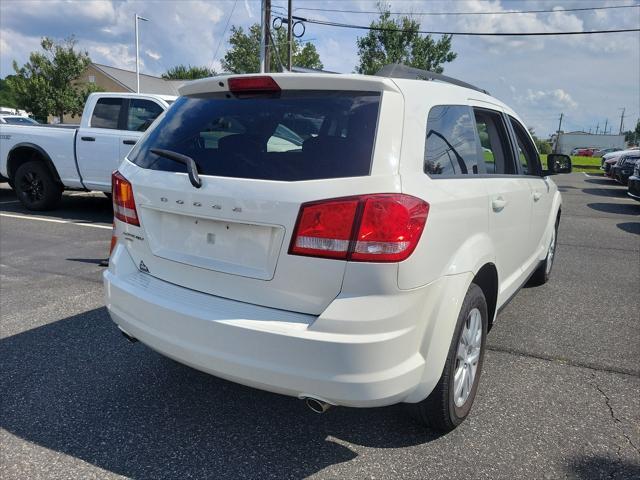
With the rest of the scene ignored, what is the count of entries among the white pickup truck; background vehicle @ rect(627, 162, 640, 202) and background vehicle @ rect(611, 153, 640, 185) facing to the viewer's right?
1

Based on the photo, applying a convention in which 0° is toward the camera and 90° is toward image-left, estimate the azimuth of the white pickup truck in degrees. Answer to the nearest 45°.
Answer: approximately 270°

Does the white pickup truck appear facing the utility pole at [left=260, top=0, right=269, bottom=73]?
no

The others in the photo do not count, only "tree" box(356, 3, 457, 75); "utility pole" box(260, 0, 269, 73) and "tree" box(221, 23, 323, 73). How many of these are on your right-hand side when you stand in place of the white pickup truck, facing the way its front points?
0

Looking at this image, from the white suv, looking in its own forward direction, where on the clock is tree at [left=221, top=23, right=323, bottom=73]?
The tree is roughly at 10 o'clock from the white suv.

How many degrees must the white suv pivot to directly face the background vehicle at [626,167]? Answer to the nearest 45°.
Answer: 0° — it already faces it

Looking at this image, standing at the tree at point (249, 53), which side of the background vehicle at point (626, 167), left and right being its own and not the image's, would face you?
right

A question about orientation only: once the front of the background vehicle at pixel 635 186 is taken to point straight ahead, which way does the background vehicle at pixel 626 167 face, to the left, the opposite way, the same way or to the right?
the same way

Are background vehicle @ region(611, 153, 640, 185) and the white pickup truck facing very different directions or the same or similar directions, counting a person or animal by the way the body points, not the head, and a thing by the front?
very different directions

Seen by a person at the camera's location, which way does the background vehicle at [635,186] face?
facing the viewer and to the left of the viewer

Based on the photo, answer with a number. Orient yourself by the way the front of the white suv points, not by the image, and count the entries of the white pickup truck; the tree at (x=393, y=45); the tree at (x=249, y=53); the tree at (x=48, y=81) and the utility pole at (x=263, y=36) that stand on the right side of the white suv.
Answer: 0

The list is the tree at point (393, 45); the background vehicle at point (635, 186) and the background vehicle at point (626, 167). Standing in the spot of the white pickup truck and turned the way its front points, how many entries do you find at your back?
0

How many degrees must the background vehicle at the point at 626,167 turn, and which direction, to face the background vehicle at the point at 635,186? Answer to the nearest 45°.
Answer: approximately 45° to its left

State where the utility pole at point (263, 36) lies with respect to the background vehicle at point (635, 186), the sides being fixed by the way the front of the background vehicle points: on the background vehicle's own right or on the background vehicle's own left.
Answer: on the background vehicle's own right

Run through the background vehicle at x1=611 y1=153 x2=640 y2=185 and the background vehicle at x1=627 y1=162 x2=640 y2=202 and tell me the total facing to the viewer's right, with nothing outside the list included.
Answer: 0

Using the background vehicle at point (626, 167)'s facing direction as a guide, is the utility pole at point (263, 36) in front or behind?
in front

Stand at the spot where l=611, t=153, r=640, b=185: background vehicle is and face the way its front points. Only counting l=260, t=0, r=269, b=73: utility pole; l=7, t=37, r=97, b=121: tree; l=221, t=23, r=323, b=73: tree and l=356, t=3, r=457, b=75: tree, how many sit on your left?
0
